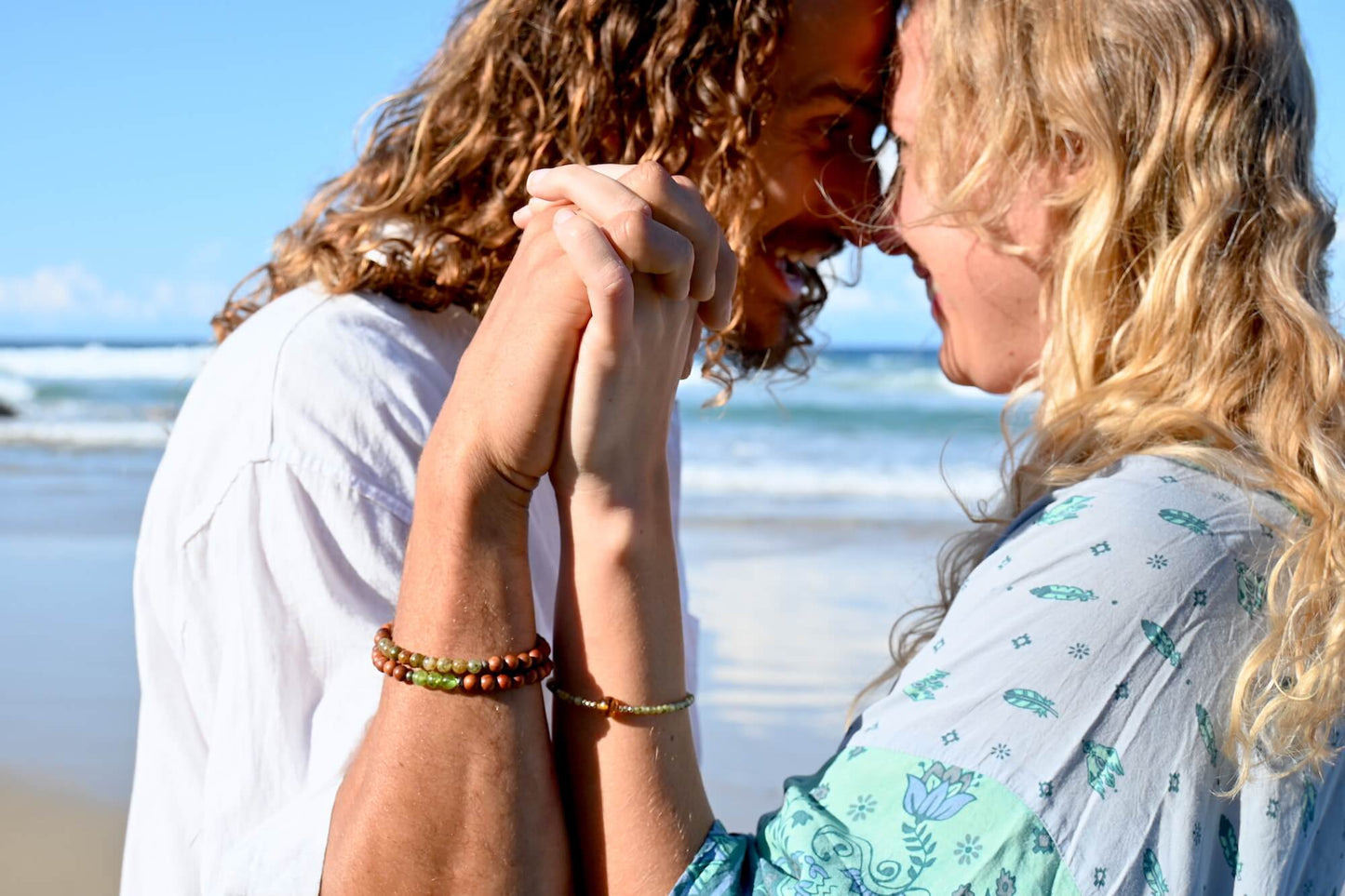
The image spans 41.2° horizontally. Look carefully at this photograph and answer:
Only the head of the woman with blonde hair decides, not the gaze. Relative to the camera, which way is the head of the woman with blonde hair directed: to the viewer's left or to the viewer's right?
to the viewer's left

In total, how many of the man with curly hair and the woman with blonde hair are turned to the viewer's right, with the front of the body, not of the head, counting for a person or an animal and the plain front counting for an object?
1

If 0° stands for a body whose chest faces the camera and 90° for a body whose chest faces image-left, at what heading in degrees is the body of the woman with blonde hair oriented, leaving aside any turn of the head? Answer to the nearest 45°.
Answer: approximately 90°

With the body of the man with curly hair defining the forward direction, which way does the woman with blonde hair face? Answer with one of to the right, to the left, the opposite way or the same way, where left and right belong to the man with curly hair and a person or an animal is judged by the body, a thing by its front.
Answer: the opposite way

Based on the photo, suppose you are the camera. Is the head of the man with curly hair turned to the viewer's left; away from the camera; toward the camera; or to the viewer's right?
to the viewer's right

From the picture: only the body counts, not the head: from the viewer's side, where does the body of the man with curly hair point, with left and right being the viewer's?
facing to the right of the viewer

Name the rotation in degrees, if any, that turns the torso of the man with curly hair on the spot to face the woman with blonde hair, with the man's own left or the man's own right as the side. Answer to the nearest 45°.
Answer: approximately 45° to the man's own right
